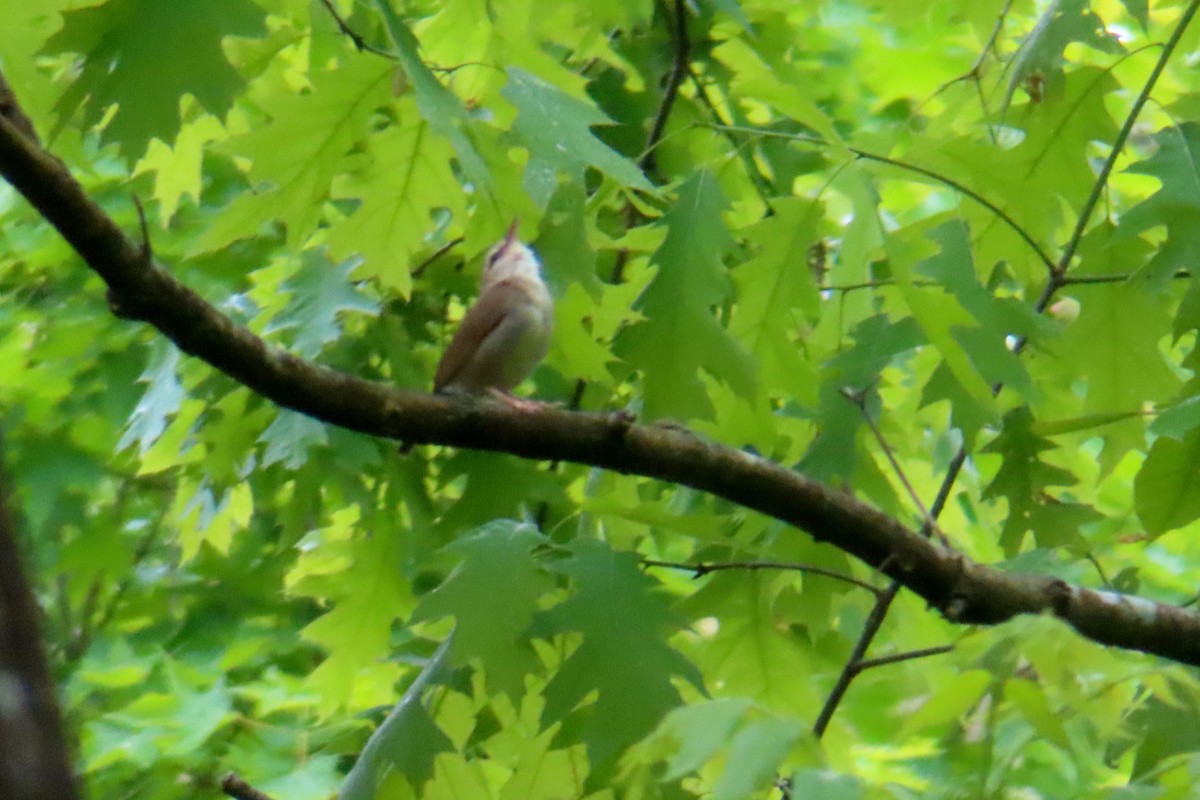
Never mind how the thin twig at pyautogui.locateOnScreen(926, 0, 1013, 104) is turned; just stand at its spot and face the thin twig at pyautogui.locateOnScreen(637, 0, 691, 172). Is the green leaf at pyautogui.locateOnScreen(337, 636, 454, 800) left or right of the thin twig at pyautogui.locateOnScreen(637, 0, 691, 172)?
left

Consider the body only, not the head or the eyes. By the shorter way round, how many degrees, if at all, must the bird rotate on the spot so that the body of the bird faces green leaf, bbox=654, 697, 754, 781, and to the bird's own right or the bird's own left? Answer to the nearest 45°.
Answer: approximately 90° to the bird's own right

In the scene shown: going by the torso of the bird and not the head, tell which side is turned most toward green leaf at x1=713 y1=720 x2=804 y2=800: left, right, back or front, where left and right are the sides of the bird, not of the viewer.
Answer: right

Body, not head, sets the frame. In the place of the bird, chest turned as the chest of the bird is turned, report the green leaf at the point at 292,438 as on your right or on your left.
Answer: on your right

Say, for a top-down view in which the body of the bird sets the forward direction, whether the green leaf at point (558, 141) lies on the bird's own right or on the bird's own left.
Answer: on the bird's own left

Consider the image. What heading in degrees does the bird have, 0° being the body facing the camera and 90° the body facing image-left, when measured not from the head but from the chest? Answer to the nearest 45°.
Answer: approximately 270°
